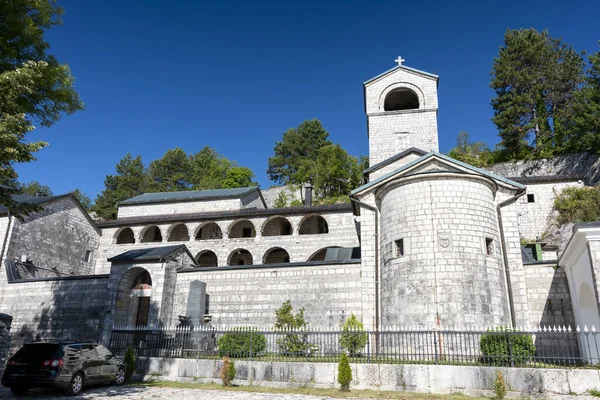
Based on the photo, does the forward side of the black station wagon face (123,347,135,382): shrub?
yes

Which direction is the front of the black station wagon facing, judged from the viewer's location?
facing away from the viewer and to the right of the viewer

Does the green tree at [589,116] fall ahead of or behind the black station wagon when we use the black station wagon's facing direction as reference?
ahead

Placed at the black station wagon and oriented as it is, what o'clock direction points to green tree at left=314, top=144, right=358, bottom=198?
The green tree is roughly at 12 o'clock from the black station wagon.
